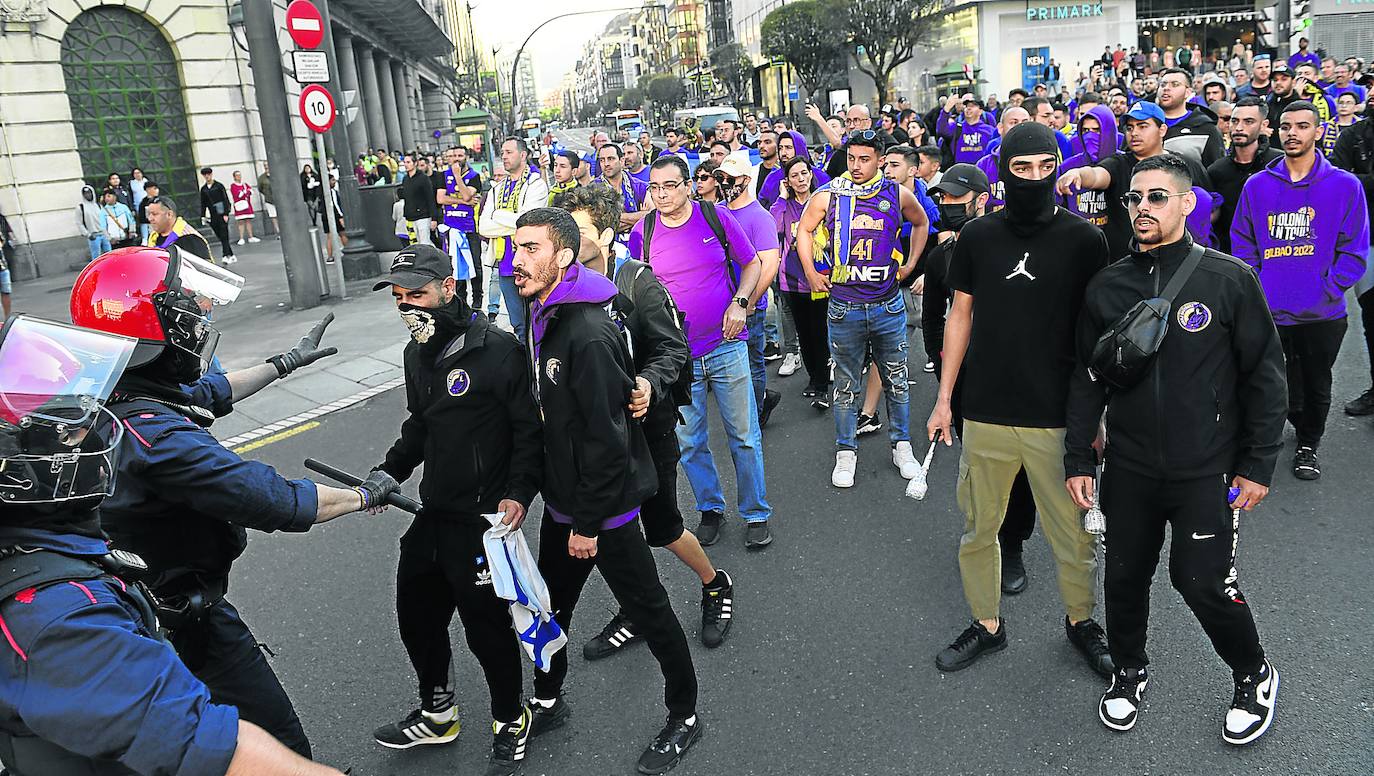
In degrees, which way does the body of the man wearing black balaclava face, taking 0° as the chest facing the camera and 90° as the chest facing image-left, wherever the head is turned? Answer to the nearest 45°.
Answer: approximately 0°

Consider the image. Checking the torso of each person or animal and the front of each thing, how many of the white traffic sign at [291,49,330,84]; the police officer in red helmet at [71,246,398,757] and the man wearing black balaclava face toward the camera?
2

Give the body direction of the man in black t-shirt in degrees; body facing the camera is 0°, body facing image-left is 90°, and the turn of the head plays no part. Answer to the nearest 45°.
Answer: approximately 45°

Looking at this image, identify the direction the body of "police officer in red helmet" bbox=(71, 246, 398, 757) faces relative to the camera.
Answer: to the viewer's right

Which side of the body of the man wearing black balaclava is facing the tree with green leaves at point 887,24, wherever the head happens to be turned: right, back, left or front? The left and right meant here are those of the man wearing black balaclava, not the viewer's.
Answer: back

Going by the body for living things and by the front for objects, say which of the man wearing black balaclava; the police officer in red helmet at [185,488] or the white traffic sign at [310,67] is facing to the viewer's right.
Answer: the police officer in red helmet

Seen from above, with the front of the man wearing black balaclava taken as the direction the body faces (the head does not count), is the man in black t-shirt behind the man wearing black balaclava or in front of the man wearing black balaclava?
behind
